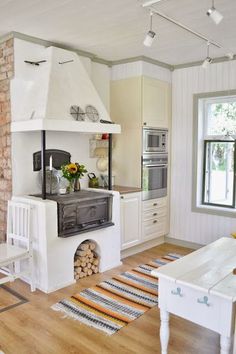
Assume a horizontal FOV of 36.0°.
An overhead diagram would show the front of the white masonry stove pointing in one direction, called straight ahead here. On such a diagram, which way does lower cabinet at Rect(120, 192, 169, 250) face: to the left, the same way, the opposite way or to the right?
the same way

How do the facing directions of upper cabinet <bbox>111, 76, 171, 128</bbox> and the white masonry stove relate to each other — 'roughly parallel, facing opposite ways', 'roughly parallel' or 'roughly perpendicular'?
roughly parallel

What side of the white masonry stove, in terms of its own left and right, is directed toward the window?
left

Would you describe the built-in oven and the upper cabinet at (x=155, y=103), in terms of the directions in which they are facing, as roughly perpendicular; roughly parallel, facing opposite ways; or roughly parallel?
roughly parallel

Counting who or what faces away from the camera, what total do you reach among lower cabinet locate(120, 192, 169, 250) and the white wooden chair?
0

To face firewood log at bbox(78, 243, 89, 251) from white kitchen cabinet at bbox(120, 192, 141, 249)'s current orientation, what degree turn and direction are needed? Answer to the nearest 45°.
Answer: approximately 90° to its right

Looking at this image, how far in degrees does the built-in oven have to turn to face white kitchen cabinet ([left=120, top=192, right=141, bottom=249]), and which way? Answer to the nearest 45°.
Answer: approximately 90° to its right

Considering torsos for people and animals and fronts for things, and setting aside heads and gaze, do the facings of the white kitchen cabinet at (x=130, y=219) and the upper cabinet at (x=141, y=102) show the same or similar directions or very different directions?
same or similar directions

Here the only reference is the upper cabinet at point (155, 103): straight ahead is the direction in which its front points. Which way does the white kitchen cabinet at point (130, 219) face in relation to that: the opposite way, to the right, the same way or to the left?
the same way

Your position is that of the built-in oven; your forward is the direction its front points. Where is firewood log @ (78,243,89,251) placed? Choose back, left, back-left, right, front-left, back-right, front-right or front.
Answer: right

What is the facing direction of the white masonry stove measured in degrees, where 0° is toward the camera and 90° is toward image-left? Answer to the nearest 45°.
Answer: approximately 315°

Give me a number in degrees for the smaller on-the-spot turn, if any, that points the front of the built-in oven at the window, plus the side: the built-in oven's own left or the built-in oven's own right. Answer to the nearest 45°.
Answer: approximately 45° to the built-in oven's own left

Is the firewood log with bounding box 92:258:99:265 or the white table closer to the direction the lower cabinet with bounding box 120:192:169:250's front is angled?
the white table

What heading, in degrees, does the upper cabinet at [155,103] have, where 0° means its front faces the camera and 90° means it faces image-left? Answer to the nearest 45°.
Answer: approximately 315°

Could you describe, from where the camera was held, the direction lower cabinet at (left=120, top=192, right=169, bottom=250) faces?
facing the viewer and to the right of the viewer
